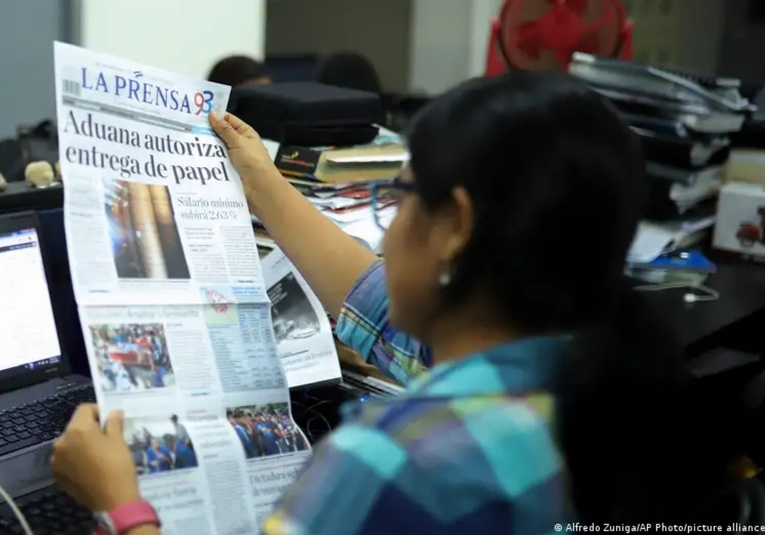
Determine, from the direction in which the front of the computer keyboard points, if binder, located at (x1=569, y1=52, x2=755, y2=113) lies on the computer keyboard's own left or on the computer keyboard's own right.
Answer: on the computer keyboard's own left

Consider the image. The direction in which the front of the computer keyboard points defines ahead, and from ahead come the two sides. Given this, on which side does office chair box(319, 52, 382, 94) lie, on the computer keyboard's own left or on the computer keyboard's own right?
on the computer keyboard's own left

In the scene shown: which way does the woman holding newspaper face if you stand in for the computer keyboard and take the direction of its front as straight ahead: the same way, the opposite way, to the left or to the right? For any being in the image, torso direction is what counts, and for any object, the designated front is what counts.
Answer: the opposite way

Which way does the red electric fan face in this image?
toward the camera

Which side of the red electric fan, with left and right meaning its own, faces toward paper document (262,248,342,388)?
front

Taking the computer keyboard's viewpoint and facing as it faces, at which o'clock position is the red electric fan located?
The red electric fan is roughly at 9 o'clock from the computer keyboard.

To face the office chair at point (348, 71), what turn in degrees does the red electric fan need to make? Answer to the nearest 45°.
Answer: approximately 135° to its right

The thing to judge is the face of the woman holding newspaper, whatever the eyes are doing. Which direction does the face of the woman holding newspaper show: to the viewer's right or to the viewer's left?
to the viewer's left

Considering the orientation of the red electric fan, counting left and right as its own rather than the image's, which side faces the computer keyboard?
front

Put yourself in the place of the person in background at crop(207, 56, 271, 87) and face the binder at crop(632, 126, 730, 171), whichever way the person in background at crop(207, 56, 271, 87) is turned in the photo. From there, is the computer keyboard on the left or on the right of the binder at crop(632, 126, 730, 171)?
right

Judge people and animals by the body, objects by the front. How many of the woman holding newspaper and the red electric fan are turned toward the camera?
1

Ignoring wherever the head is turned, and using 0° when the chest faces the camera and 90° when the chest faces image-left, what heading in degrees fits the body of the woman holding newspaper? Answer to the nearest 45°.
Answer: approximately 135°

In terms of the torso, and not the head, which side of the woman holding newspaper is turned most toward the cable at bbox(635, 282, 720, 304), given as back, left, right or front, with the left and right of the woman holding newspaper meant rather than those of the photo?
right
